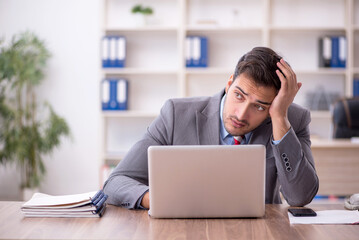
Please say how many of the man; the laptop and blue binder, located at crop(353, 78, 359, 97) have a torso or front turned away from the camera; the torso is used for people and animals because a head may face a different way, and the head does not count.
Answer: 1

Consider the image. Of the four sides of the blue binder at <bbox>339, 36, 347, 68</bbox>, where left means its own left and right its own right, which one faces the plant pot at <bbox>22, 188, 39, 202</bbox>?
right

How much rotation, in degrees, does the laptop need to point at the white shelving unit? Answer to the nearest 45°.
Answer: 0° — it already faces it

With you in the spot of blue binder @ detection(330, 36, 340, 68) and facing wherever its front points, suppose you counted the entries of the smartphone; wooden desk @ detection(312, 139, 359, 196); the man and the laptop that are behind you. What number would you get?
0

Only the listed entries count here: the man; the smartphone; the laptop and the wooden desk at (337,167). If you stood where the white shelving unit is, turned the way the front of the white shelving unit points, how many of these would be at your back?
0

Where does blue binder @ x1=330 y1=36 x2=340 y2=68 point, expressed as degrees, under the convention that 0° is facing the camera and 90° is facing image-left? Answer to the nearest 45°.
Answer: approximately 0°

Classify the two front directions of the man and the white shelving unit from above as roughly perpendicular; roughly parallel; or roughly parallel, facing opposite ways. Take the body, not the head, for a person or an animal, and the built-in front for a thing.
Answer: roughly parallel

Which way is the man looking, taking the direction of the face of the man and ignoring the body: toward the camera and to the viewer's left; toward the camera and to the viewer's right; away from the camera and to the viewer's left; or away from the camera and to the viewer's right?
toward the camera and to the viewer's left

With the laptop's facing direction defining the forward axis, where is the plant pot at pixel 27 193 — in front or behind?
in front

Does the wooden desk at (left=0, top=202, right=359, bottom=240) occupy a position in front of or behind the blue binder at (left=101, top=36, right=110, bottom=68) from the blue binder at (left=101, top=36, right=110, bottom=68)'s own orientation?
in front

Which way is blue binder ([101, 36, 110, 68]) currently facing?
toward the camera

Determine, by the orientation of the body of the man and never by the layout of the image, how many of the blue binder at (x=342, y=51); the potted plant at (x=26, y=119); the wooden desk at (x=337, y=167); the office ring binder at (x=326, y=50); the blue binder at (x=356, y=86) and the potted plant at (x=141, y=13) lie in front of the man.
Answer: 0

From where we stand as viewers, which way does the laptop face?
facing away from the viewer

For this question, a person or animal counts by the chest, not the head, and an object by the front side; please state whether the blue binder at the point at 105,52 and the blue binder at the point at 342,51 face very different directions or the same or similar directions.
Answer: same or similar directions
